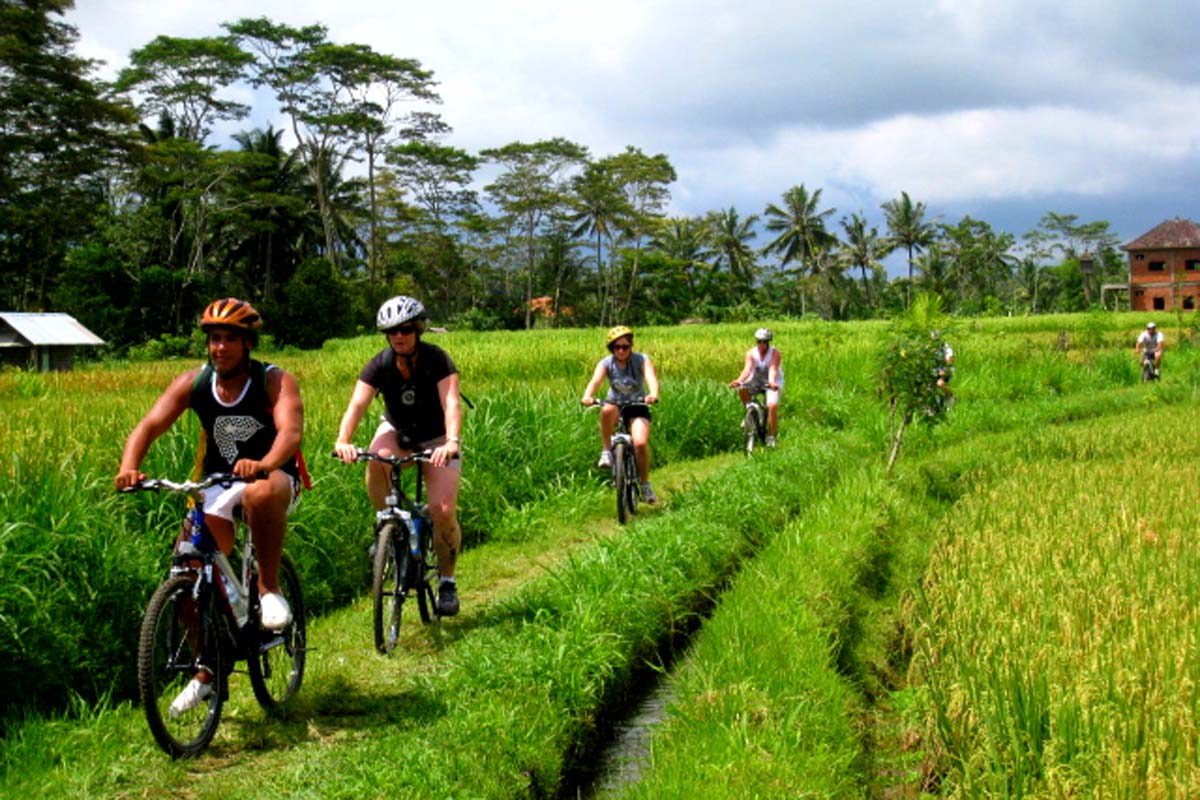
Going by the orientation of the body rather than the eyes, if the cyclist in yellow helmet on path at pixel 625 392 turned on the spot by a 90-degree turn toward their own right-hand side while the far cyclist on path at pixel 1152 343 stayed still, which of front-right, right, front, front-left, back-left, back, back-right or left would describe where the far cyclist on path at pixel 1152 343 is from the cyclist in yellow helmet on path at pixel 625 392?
back-right

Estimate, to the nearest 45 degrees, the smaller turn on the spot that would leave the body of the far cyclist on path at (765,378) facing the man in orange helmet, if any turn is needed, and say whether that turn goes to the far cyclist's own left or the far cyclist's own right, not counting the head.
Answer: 0° — they already face them

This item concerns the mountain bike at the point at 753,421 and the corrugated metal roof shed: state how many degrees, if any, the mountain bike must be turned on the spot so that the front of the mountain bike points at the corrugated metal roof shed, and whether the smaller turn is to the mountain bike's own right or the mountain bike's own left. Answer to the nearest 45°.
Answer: approximately 90° to the mountain bike's own right

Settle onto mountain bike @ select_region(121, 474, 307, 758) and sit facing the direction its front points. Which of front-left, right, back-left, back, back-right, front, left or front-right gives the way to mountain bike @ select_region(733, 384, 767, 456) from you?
back

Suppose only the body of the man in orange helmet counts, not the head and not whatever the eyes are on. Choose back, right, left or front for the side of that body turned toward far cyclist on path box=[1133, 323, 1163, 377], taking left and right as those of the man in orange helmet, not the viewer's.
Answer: back

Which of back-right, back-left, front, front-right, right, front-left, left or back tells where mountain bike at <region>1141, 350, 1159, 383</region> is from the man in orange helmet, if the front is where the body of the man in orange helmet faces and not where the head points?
back

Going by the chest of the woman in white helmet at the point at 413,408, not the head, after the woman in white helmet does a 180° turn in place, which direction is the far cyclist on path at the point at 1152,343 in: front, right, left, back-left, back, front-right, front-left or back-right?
front-right

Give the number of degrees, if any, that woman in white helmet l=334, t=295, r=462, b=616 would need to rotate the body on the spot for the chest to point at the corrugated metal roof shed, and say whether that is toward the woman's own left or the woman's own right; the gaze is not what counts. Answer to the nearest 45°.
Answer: approximately 180°

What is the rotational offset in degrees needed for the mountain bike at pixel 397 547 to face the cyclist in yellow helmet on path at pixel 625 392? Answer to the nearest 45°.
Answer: approximately 135° to its left

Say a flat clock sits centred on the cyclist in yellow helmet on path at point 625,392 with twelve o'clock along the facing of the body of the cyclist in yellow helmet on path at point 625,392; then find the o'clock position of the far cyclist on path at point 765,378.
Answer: the far cyclist on path at point 765,378 is roughly at 7 o'clock from the cyclist in yellow helmet on path at point 625,392.

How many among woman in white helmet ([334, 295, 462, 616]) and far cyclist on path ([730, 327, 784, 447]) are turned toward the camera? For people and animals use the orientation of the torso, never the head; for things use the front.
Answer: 2

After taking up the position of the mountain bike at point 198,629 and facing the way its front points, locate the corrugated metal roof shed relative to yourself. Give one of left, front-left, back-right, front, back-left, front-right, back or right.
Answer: back-right
